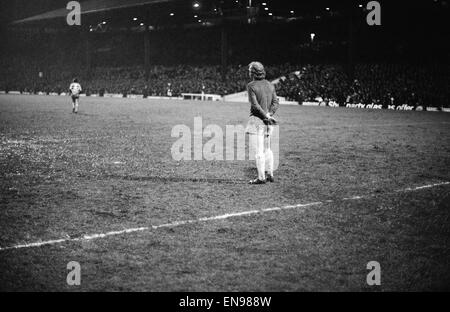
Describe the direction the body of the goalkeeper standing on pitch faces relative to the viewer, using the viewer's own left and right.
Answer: facing away from the viewer and to the left of the viewer
